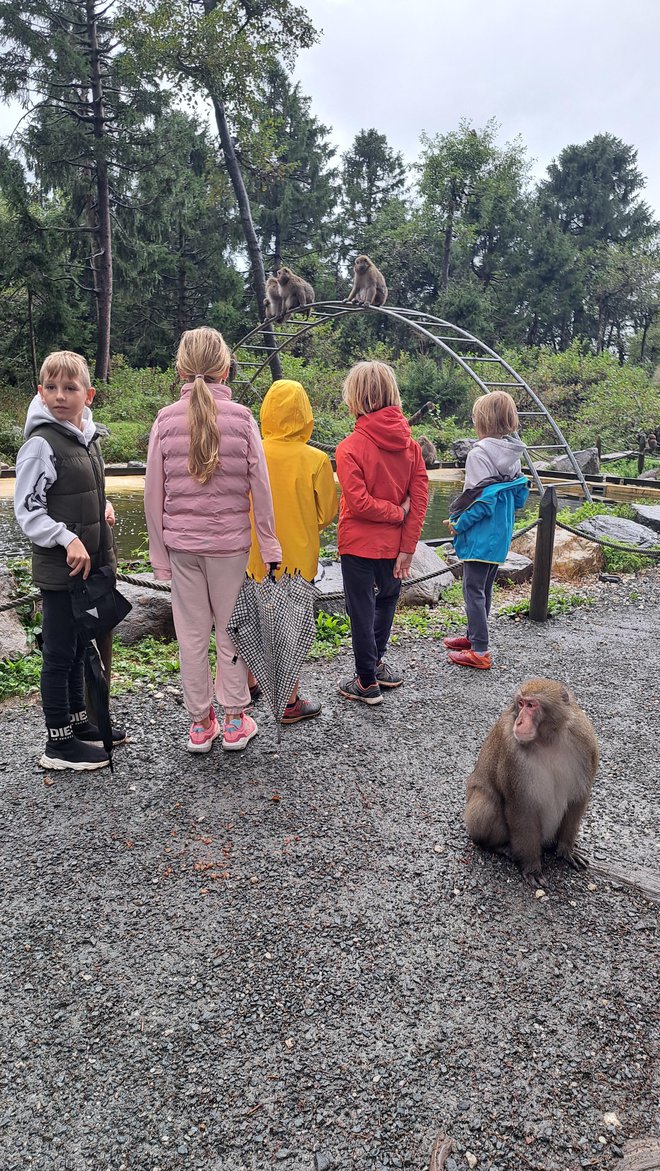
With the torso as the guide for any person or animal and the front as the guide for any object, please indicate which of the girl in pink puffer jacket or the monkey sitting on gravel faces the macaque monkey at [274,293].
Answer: the girl in pink puffer jacket

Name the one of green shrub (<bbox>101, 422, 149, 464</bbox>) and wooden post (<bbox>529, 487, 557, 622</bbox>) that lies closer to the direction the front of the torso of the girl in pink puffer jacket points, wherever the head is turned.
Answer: the green shrub

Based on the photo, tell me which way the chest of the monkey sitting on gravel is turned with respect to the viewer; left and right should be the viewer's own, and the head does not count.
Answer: facing the viewer and to the right of the viewer

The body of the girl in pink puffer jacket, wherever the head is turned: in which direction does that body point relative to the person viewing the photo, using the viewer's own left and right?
facing away from the viewer

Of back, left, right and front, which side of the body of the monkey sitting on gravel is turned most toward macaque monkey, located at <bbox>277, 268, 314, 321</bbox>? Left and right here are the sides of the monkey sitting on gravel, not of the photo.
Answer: back

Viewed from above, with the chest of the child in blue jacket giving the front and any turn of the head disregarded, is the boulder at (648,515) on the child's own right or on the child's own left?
on the child's own right

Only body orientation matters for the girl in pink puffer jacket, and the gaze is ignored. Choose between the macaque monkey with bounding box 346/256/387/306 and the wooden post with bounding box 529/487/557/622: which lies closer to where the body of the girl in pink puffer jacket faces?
the macaque monkey

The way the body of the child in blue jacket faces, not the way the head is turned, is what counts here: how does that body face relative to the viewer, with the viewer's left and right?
facing away from the viewer and to the left of the viewer

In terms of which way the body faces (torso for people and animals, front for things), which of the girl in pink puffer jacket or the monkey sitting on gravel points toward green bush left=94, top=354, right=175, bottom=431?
the girl in pink puffer jacket

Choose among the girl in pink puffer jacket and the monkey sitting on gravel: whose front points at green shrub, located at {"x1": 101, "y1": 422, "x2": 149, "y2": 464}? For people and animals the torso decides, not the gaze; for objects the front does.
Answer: the girl in pink puffer jacket

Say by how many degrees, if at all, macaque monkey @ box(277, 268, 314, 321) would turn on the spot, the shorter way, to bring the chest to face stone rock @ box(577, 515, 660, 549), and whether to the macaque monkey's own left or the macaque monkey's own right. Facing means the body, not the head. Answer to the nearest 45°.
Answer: approximately 135° to the macaque monkey's own left

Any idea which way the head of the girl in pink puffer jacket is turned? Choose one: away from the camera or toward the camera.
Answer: away from the camera

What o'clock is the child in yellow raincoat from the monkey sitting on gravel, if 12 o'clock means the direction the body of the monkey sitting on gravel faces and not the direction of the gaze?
The child in yellow raincoat is roughly at 6 o'clock from the monkey sitting on gravel.

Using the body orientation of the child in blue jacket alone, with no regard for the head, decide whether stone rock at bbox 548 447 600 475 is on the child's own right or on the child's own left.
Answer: on the child's own right

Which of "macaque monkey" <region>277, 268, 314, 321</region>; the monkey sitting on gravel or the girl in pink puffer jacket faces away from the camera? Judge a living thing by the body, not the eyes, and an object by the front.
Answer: the girl in pink puffer jacket

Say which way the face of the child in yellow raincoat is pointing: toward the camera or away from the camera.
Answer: away from the camera

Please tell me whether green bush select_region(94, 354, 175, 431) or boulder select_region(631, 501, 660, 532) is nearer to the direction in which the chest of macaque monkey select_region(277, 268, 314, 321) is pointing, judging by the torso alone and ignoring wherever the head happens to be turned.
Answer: the green bush

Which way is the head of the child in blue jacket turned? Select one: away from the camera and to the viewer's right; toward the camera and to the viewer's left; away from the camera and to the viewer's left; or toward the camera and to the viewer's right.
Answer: away from the camera and to the viewer's left
